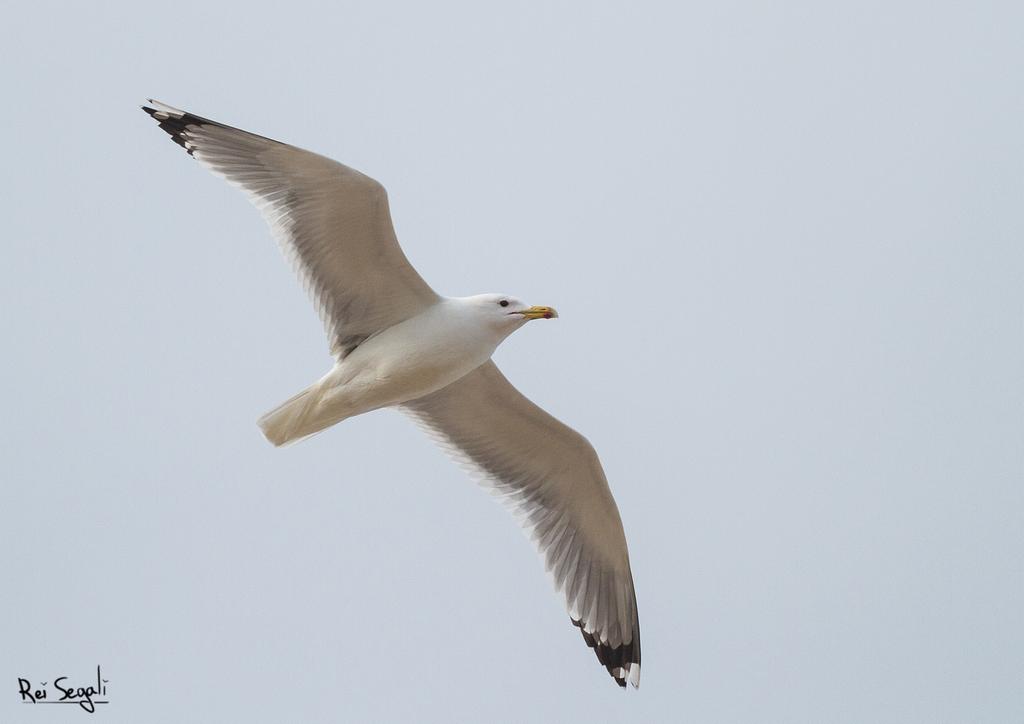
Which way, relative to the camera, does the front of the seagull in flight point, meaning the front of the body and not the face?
to the viewer's right
